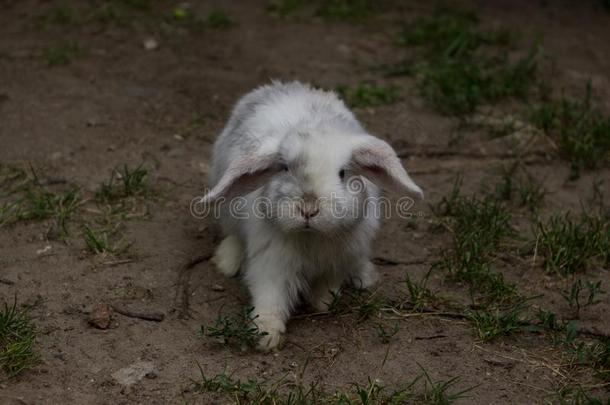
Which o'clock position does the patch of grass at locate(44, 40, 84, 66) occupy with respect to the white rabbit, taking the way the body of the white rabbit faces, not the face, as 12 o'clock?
The patch of grass is roughly at 5 o'clock from the white rabbit.

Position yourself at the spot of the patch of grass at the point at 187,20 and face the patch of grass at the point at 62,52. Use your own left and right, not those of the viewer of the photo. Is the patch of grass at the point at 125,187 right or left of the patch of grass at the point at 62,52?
left

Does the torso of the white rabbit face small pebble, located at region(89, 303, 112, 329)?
no

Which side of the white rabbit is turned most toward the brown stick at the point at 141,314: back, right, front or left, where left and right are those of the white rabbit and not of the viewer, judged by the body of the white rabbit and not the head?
right

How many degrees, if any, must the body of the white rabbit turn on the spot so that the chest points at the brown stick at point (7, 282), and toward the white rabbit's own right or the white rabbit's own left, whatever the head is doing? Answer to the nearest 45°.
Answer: approximately 90° to the white rabbit's own right

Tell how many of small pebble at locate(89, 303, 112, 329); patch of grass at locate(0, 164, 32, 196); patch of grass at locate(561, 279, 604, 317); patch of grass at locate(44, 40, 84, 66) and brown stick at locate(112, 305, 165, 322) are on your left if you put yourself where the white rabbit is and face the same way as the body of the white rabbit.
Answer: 1

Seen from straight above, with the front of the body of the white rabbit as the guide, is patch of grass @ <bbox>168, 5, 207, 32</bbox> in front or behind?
behind

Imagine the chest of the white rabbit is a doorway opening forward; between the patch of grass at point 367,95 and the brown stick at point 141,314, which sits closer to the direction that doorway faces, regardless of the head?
the brown stick

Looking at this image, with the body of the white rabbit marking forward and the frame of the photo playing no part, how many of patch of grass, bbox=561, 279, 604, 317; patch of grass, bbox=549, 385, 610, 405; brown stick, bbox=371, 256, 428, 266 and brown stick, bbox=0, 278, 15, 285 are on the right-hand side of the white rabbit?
1

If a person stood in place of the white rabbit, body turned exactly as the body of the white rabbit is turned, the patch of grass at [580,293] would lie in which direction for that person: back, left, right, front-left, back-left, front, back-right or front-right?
left

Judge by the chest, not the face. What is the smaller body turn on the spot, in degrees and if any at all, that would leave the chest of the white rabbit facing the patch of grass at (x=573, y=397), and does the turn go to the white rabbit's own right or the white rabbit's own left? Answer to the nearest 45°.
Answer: approximately 45° to the white rabbit's own left

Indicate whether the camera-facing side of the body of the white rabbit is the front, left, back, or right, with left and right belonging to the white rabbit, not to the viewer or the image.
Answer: front

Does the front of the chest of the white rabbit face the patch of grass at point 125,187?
no

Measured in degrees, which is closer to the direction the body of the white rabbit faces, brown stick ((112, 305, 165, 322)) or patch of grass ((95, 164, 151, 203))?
the brown stick

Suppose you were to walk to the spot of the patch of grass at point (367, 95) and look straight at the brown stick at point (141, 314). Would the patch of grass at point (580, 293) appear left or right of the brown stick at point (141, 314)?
left

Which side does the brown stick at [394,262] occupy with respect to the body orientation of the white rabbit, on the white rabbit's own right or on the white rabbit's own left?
on the white rabbit's own left

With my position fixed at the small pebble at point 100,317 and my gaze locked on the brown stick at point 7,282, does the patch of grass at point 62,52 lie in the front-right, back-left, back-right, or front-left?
front-right
